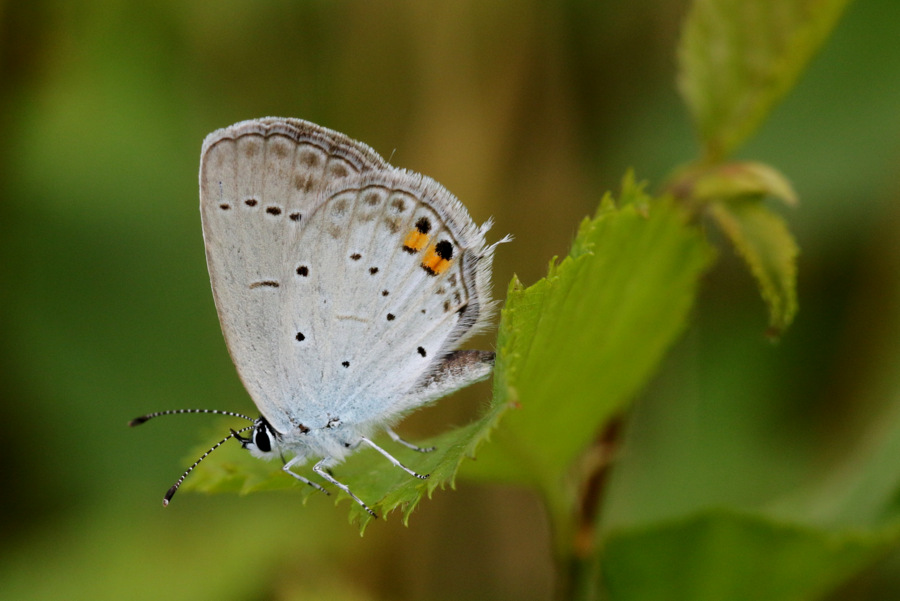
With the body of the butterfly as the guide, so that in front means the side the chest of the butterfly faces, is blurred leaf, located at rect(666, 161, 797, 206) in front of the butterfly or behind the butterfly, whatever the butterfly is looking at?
behind

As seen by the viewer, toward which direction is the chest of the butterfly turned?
to the viewer's left

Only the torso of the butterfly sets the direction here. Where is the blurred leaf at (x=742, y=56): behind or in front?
behind

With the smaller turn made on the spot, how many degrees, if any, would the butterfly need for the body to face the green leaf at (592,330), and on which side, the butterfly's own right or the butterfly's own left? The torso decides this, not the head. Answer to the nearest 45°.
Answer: approximately 135° to the butterfly's own left

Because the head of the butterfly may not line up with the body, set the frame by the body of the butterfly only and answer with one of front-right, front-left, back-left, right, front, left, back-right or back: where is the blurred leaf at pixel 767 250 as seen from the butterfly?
back-left
